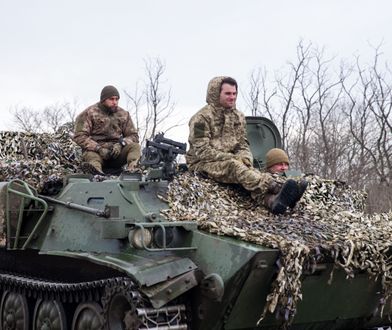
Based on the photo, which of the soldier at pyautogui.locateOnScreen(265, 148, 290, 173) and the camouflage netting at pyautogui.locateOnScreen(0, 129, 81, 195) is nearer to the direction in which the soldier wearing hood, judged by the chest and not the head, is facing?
the soldier

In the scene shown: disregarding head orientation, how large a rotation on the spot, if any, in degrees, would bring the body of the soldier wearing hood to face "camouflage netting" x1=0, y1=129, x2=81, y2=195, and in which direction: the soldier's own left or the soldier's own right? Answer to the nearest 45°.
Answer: approximately 180°

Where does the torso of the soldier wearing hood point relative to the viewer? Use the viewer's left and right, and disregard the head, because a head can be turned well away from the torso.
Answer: facing the viewer and to the right of the viewer

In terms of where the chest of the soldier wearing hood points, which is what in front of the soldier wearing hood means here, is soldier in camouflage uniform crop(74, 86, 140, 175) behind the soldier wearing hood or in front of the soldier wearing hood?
behind

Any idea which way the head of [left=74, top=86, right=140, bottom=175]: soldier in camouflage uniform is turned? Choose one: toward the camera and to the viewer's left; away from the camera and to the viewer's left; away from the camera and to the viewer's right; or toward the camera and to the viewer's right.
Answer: toward the camera and to the viewer's right
